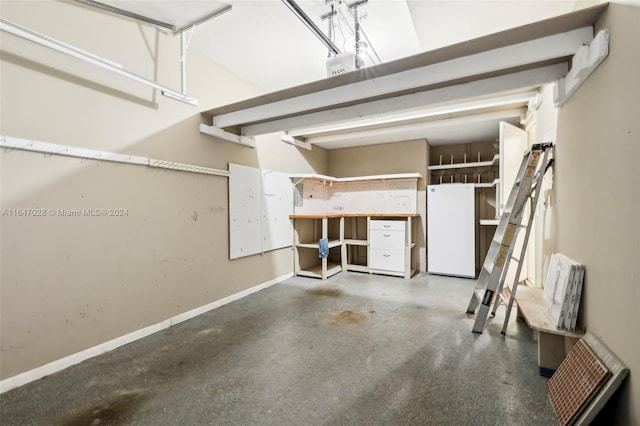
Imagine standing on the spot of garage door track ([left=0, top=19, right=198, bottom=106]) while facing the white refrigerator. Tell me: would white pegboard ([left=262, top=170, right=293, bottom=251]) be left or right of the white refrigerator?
left

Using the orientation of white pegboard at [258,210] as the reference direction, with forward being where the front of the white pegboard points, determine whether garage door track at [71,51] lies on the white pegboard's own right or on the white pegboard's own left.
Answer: on the white pegboard's own right

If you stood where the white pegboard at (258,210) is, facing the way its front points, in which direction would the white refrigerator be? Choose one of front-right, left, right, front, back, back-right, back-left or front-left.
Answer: front-left

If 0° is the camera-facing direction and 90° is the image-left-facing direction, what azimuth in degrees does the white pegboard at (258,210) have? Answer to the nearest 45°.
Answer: approximately 315°

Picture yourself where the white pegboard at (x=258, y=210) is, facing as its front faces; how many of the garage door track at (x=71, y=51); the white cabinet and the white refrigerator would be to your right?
1

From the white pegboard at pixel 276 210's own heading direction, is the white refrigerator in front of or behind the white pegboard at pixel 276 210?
in front

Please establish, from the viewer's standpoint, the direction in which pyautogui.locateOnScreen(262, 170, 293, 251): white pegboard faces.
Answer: facing the viewer and to the right of the viewer

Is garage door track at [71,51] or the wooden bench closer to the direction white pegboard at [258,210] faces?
the wooden bench

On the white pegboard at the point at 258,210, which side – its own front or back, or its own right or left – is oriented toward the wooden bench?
front

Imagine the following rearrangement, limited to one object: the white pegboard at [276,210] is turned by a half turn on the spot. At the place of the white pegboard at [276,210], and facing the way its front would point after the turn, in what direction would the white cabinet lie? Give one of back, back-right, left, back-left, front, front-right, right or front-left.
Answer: back-right

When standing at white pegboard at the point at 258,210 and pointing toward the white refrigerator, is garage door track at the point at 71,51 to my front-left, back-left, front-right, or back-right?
back-right

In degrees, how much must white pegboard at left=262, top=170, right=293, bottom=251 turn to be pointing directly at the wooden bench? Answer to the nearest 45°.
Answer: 0° — it already faces it
